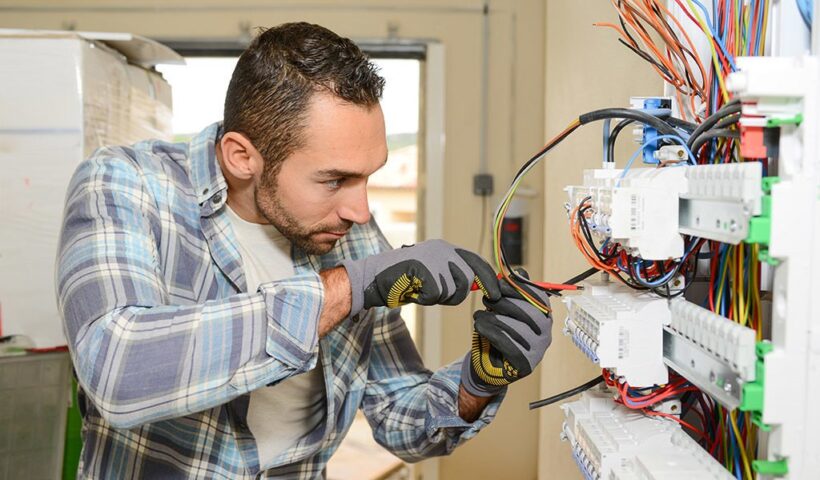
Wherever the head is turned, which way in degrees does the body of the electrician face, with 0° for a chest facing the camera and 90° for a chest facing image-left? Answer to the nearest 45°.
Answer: approximately 315°

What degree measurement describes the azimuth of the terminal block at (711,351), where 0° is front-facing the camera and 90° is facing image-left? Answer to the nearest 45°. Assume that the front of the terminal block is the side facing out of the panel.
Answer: approximately 45°

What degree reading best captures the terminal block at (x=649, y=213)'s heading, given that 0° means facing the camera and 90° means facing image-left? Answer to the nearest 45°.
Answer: approximately 45°

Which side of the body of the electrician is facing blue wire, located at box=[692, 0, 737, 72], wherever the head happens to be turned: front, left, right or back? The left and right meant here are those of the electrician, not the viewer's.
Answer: front

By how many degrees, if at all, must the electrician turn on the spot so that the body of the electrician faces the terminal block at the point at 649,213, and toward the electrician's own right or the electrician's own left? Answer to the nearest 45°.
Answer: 0° — they already face it
